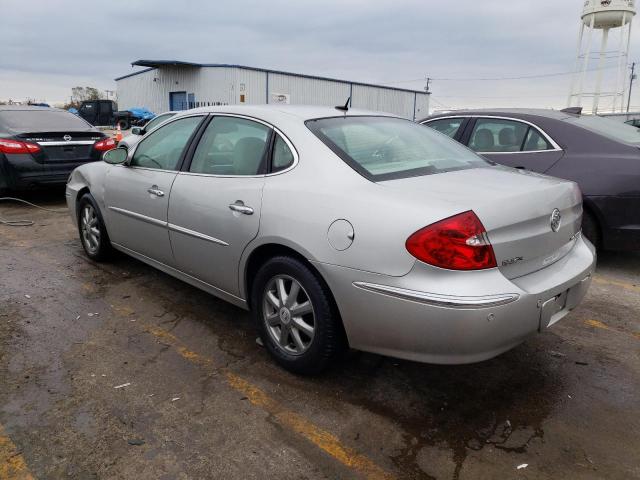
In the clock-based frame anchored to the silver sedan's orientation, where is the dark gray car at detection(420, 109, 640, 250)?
The dark gray car is roughly at 3 o'clock from the silver sedan.

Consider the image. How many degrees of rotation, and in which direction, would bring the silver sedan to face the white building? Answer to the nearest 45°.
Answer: approximately 45° to its right

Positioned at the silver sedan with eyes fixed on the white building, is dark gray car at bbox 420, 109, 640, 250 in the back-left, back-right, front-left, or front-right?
front-right

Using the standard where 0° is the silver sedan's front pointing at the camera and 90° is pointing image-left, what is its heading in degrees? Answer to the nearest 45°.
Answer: approximately 135°

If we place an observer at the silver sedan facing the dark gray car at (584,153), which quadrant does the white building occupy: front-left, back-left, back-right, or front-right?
front-left

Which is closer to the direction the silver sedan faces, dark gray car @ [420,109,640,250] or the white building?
the white building

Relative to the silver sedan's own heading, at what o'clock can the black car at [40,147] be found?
The black car is roughly at 12 o'clock from the silver sedan.

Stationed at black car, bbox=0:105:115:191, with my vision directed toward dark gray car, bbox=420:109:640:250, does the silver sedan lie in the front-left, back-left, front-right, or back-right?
front-right

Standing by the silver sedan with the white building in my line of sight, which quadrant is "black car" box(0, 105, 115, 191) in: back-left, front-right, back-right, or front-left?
front-left
